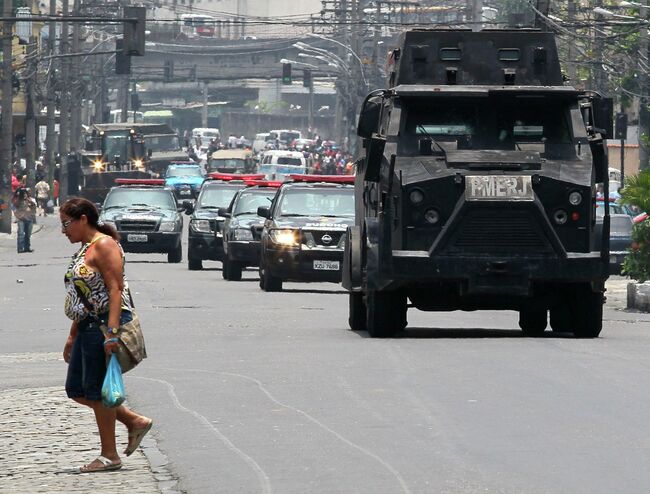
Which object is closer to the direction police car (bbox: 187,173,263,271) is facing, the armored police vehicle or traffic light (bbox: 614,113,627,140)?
the armored police vehicle

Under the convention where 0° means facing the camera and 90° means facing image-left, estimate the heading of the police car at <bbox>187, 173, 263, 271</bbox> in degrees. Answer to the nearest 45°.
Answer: approximately 0°

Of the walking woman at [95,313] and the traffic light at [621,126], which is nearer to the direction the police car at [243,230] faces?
the walking woman

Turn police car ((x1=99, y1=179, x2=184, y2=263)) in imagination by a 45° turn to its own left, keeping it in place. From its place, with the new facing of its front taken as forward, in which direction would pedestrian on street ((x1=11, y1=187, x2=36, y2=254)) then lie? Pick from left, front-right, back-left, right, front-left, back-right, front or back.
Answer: back
